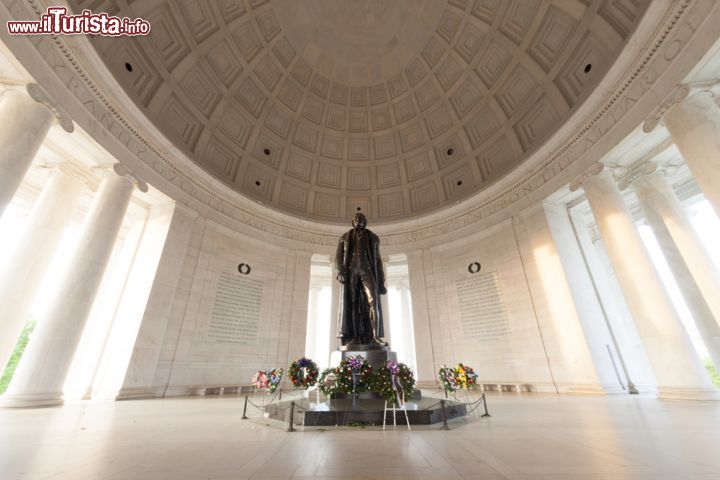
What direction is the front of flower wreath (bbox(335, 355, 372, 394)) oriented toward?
toward the camera

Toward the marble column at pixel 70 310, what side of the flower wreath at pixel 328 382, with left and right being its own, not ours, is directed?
right

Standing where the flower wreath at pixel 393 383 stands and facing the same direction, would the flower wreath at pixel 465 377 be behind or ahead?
behind

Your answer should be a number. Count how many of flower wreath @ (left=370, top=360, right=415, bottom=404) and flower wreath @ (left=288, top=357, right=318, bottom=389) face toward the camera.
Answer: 2

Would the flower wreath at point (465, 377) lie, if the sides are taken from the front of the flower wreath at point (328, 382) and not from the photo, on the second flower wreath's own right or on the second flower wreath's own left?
on the second flower wreath's own left

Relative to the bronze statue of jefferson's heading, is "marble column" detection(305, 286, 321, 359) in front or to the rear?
to the rear

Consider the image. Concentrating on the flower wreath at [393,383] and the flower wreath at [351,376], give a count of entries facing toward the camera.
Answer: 2

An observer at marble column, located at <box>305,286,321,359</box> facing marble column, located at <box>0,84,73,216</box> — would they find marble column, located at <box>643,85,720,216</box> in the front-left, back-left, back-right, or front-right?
front-left

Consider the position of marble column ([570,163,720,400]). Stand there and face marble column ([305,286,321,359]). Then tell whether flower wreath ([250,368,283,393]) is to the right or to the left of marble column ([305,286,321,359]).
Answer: left

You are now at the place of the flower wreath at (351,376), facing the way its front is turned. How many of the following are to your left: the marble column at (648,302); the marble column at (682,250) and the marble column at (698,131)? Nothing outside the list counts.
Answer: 3

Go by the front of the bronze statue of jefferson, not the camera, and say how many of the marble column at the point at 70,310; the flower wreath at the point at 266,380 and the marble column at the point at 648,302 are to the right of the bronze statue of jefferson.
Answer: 2

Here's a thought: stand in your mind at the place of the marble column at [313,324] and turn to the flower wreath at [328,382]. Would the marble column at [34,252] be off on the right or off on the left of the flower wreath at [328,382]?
right

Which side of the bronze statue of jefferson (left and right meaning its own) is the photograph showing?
front

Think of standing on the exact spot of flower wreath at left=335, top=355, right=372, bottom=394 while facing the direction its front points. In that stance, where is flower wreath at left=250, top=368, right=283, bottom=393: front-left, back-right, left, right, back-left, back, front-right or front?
back-right

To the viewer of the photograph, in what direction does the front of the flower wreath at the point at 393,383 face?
facing the viewer

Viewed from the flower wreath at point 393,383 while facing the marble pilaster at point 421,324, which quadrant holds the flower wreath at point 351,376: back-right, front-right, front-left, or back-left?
front-left
